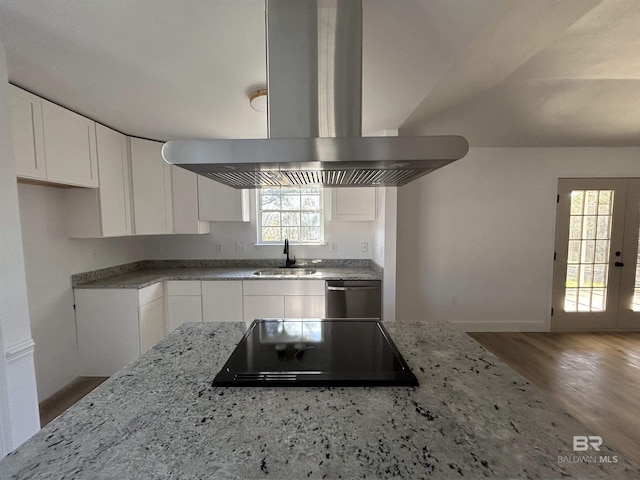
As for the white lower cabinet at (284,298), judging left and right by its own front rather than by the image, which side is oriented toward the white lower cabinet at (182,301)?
right

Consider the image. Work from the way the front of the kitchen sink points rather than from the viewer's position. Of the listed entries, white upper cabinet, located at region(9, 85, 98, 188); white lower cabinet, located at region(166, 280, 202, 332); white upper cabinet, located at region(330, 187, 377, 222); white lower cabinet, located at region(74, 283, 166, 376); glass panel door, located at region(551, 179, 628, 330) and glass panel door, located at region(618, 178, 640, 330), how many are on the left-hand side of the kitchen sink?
3

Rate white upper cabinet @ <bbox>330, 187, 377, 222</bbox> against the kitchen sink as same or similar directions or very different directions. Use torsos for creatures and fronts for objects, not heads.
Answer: same or similar directions

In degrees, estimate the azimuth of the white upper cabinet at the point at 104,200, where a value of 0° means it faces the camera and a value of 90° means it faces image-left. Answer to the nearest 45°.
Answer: approximately 315°

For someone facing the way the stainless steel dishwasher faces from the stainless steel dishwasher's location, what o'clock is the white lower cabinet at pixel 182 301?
The white lower cabinet is roughly at 3 o'clock from the stainless steel dishwasher.

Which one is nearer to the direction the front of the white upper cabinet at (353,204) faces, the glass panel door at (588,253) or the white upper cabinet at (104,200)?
the white upper cabinet

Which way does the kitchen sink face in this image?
toward the camera

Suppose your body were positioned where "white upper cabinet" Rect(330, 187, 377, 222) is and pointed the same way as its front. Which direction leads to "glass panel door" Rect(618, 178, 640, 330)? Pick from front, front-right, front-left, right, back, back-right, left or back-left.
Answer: left

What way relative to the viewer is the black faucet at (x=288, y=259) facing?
toward the camera

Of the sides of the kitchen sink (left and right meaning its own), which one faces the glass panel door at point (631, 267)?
left

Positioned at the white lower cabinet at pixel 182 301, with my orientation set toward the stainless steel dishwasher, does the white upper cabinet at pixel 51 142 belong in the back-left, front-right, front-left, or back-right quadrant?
back-right
